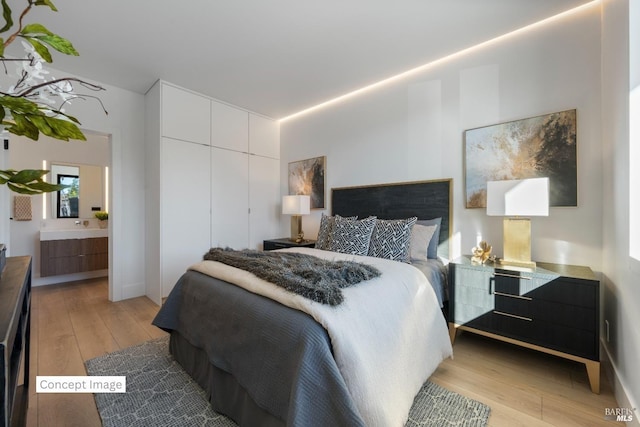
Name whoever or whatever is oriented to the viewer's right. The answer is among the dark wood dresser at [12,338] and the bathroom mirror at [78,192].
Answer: the dark wood dresser

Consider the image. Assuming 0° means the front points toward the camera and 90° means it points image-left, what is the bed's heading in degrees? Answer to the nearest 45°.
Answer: approximately 45°

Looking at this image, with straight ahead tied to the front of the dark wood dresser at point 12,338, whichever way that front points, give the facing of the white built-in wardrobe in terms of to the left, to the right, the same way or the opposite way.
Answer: to the right

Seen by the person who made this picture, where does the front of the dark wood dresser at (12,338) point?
facing to the right of the viewer

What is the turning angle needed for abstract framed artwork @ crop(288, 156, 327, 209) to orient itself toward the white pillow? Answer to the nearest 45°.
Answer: approximately 90° to its left
